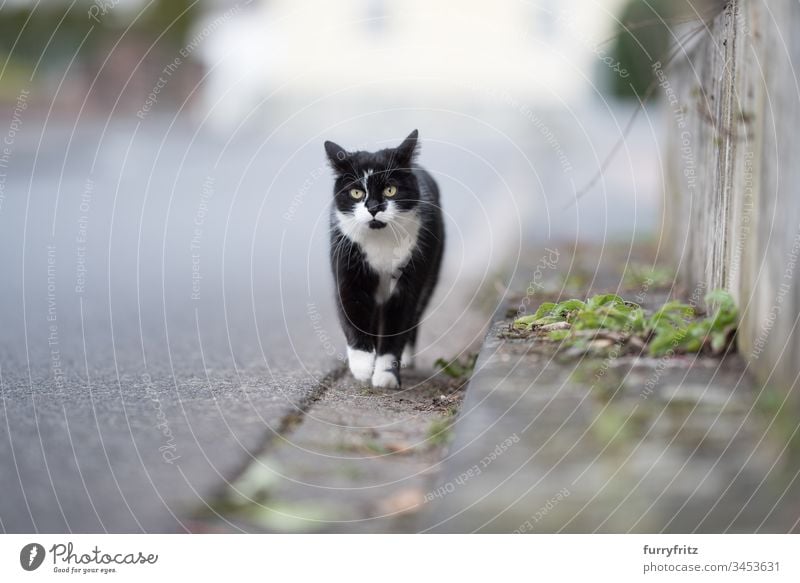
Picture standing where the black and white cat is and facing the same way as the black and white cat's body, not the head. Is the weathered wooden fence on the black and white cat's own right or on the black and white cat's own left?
on the black and white cat's own left

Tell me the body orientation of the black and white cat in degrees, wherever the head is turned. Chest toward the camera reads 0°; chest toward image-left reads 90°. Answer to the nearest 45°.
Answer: approximately 0°
